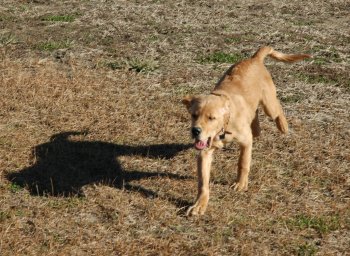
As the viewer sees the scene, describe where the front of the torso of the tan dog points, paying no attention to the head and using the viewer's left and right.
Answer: facing the viewer and to the left of the viewer
